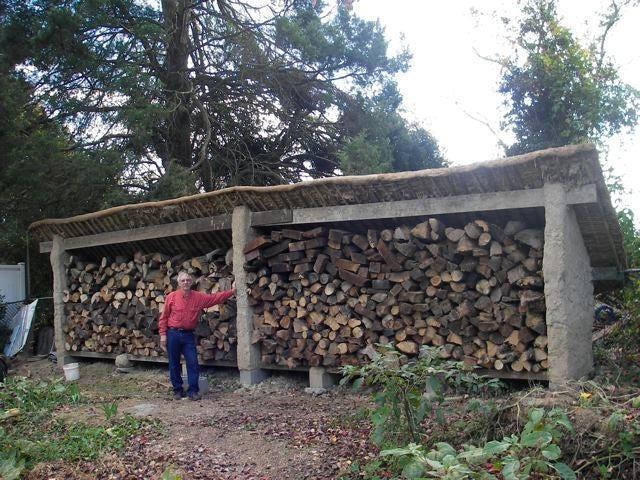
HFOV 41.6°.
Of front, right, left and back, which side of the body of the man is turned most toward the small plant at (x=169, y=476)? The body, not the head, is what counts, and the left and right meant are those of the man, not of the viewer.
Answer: front

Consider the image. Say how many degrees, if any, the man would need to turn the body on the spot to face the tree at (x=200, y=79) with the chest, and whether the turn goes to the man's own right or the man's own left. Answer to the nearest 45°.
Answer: approximately 180°

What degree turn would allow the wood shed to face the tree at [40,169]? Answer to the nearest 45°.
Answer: approximately 90° to its right

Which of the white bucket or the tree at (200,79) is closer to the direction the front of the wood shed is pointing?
the white bucket

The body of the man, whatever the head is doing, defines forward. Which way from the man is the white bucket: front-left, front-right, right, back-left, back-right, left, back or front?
back-right

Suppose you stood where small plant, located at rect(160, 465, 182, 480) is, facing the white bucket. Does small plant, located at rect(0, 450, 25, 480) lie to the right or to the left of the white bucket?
left

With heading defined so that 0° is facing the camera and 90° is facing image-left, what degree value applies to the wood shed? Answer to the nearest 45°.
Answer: approximately 45°

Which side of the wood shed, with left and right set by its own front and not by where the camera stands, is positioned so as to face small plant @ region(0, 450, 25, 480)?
front

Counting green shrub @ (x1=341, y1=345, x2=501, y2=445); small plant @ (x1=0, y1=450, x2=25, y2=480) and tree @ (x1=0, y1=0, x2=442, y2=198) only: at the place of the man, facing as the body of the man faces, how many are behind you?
1

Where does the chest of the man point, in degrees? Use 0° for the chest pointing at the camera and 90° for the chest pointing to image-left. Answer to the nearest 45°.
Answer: approximately 0°
